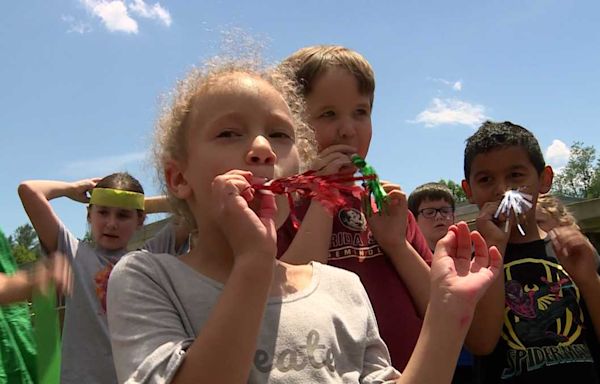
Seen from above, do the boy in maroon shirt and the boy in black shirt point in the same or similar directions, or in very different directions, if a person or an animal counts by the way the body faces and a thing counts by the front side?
same or similar directions

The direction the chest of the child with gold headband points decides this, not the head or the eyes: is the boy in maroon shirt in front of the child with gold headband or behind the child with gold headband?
in front

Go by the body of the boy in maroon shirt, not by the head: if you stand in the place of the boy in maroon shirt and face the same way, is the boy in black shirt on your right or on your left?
on your left

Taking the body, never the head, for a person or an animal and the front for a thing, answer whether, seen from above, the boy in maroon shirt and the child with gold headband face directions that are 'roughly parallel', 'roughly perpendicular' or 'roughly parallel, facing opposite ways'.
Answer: roughly parallel

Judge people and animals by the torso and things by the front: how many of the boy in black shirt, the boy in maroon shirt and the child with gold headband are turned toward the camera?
3

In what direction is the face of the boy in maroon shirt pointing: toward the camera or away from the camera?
toward the camera

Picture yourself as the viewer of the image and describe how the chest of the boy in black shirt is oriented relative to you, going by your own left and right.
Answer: facing the viewer

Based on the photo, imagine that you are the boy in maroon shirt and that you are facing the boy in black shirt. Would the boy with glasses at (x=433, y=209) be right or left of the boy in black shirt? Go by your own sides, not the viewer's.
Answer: left

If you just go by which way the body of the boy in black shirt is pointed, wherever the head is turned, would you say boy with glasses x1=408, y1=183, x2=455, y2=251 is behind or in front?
behind

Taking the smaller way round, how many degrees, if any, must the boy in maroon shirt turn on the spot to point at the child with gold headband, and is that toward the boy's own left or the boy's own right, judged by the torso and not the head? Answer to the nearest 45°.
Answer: approximately 135° to the boy's own right

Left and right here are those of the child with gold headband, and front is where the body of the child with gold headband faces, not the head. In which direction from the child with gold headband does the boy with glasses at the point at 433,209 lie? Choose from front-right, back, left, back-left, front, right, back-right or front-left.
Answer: left

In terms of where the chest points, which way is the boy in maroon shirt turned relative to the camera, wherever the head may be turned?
toward the camera
